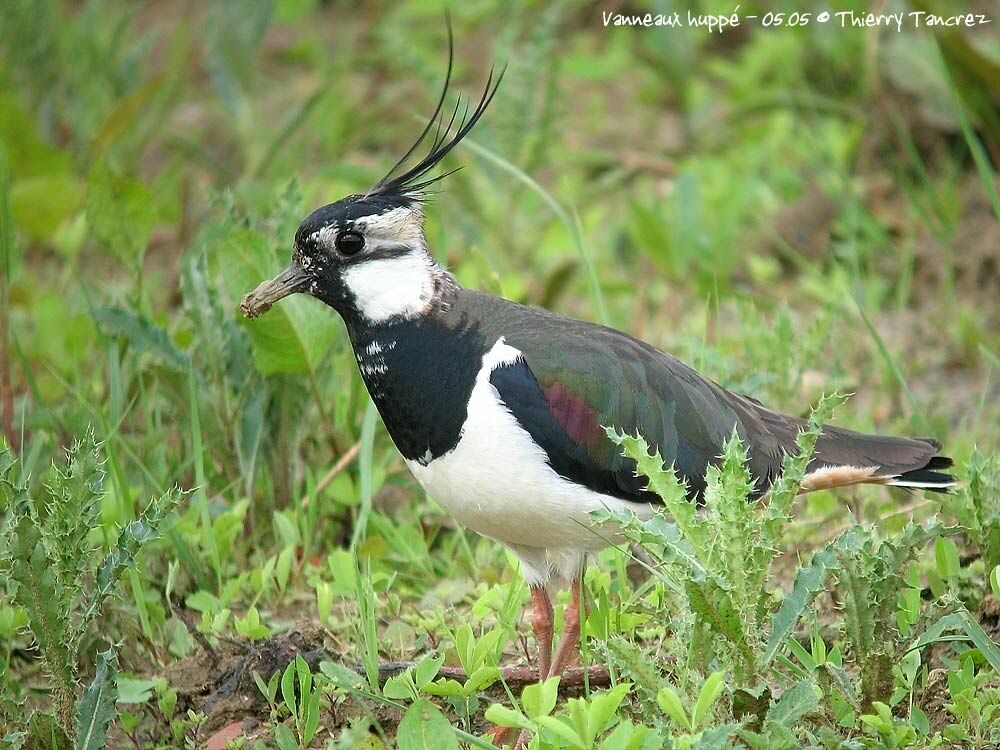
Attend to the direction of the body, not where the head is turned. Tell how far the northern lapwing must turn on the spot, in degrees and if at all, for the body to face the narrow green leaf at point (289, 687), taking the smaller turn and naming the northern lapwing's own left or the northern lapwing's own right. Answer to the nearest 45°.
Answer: approximately 45° to the northern lapwing's own left

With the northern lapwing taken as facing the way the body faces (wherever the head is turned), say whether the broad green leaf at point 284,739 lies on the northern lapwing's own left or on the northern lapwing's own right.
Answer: on the northern lapwing's own left

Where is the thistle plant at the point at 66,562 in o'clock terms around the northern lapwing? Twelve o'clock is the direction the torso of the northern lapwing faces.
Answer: The thistle plant is roughly at 11 o'clock from the northern lapwing.

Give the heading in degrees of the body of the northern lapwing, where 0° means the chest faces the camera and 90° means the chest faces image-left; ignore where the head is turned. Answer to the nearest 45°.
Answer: approximately 90°

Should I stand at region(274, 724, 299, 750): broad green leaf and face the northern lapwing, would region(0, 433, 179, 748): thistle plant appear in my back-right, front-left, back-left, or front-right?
back-left
